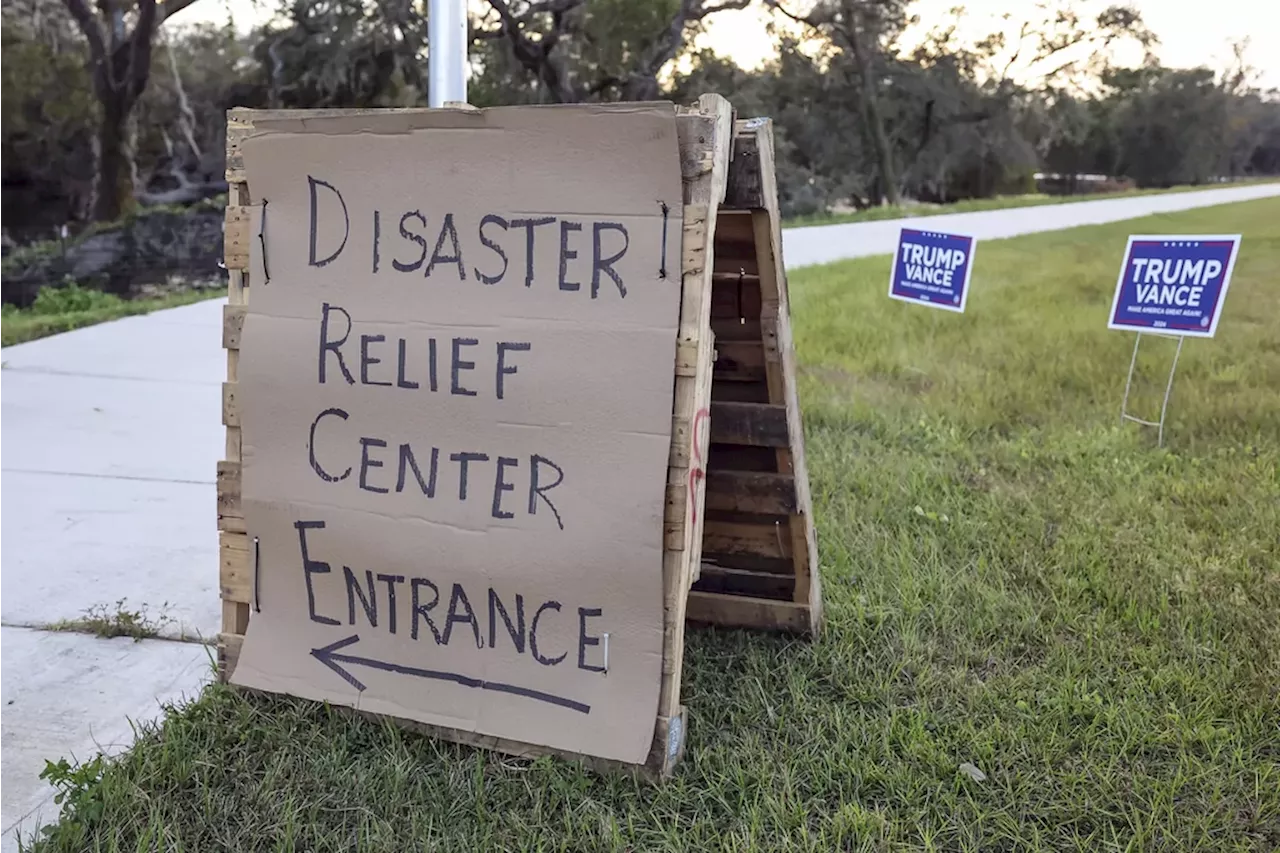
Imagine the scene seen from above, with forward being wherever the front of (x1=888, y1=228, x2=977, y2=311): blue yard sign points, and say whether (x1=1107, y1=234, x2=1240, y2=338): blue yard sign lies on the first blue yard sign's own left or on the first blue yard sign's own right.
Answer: on the first blue yard sign's own left

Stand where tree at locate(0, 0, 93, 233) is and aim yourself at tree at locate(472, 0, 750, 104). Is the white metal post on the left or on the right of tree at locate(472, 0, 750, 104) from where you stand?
right

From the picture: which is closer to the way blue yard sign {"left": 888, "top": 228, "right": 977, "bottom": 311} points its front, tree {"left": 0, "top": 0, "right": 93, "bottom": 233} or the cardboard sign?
the cardboard sign

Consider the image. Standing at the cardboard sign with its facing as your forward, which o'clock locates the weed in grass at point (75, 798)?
The weed in grass is roughly at 1 o'clock from the cardboard sign.

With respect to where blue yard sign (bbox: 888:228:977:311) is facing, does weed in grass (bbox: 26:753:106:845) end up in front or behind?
in front

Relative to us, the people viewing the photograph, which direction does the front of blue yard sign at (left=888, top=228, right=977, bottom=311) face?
facing the viewer and to the left of the viewer

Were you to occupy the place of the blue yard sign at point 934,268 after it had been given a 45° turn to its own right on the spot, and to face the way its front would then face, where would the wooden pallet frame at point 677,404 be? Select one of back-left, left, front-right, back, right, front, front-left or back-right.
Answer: left

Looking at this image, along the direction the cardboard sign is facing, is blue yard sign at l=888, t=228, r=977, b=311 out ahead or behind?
behind

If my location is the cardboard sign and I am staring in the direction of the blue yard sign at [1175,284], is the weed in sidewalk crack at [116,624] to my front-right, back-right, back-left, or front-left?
back-left

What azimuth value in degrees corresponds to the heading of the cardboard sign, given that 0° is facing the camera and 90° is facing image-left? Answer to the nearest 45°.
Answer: approximately 45°

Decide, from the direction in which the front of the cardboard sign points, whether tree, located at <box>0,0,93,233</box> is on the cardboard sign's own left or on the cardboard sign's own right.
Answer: on the cardboard sign's own right

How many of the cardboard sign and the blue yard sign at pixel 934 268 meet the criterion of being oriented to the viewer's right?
0

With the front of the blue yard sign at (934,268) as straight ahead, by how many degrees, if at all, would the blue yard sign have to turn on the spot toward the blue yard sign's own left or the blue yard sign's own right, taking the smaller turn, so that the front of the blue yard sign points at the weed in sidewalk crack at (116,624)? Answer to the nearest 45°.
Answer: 0° — it already faces it

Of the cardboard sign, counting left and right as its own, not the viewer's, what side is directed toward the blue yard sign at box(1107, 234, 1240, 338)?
back

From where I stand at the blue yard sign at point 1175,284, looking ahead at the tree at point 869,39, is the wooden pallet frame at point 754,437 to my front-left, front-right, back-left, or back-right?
back-left

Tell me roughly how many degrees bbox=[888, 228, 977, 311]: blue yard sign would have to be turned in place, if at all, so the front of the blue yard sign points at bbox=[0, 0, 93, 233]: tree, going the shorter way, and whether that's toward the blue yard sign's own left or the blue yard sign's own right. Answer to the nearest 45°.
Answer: approximately 90° to the blue yard sign's own right
